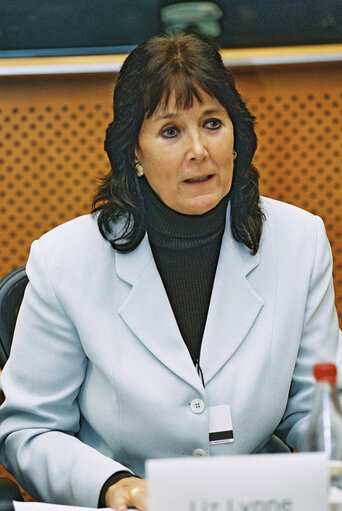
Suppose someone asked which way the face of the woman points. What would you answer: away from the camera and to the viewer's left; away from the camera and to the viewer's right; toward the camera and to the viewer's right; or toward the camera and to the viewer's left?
toward the camera and to the viewer's right

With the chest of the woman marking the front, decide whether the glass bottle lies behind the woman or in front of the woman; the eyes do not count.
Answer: in front

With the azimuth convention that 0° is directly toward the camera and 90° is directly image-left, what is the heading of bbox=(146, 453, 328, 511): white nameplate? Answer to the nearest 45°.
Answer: approximately 0°

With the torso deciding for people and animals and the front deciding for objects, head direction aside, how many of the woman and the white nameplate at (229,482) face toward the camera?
2

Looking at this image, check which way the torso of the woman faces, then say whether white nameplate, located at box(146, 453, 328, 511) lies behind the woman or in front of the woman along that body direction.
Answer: in front

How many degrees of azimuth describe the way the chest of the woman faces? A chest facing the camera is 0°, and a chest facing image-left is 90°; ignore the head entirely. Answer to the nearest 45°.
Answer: approximately 0°

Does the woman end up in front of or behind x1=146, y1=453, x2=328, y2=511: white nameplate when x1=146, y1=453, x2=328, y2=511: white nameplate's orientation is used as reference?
behind
